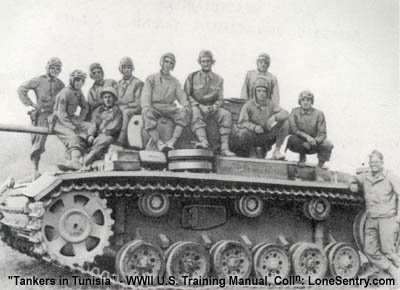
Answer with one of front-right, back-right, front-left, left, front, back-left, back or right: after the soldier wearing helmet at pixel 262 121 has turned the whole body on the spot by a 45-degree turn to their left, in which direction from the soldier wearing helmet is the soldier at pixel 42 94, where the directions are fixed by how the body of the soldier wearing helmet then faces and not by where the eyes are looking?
back-right

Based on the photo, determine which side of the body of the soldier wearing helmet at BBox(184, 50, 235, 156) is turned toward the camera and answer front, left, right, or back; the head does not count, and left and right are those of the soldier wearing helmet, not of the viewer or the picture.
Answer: front

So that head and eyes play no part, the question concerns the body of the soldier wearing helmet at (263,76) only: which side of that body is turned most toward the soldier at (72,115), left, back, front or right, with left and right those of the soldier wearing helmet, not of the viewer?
right

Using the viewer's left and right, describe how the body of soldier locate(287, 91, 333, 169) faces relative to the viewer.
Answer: facing the viewer

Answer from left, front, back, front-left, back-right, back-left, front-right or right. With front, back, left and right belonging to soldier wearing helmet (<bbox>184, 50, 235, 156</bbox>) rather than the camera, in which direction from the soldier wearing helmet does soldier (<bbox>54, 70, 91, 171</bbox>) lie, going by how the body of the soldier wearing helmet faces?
right

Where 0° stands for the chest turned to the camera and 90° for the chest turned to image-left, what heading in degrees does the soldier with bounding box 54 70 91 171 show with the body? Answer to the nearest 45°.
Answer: approximately 315°

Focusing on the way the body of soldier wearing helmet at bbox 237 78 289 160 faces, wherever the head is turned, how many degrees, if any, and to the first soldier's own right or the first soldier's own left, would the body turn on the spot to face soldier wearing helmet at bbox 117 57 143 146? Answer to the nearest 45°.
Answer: approximately 90° to the first soldier's own right

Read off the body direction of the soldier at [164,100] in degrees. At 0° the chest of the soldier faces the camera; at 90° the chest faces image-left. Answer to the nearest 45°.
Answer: approximately 0°

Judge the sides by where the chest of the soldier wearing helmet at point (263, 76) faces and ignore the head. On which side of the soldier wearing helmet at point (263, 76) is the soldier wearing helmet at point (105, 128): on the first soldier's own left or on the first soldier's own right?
on the first soldier's own right

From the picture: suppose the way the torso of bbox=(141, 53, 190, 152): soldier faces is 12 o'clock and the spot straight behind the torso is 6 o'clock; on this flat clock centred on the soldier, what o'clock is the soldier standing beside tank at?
The soldier standing beside tank is roughly at 9 o'clock from the soldier.

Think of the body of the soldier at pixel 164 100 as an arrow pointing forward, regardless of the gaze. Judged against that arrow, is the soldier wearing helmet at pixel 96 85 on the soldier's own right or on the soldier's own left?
on the soldier's own right
